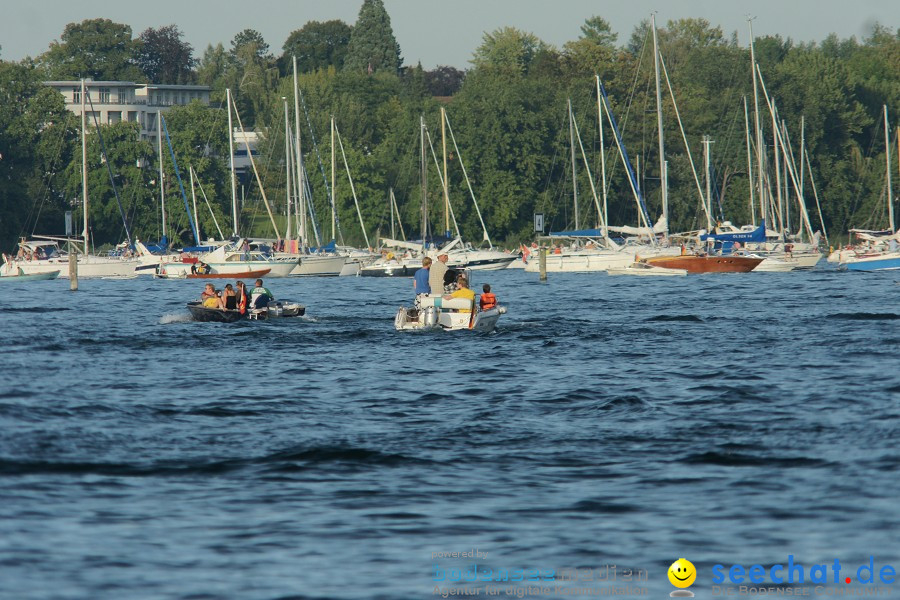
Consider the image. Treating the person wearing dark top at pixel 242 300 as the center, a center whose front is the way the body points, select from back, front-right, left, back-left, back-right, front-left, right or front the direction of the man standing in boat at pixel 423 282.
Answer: back-left

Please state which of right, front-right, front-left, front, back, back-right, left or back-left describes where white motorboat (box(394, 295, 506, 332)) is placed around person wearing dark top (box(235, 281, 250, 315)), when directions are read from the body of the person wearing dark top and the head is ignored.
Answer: back-left

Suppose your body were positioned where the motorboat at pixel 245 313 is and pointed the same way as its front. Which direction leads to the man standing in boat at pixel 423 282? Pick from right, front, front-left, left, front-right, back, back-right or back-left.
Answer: back-left

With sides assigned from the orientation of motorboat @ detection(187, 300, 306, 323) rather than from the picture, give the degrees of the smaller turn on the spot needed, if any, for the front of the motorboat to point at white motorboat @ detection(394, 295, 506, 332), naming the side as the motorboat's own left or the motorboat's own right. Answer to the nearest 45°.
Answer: approximately 135° to the motorboat's own left

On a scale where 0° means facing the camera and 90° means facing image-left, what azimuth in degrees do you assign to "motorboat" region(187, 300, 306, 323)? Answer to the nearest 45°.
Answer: approximately 90°
